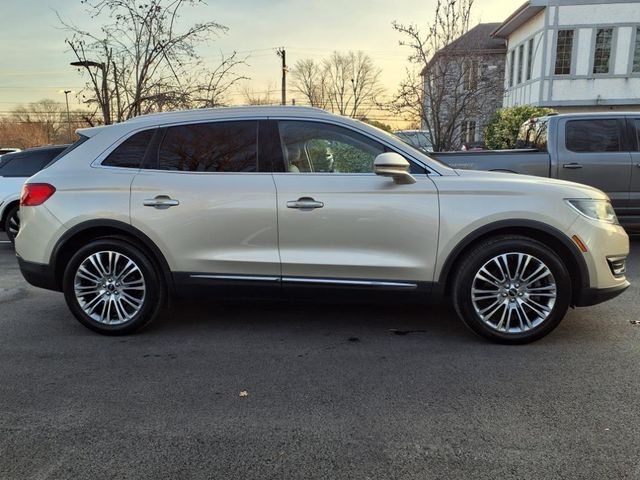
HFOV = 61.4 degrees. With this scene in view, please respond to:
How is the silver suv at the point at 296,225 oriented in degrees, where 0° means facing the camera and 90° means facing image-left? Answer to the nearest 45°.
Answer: approximately 270°

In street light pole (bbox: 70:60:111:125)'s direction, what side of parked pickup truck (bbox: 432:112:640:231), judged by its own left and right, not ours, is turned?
back

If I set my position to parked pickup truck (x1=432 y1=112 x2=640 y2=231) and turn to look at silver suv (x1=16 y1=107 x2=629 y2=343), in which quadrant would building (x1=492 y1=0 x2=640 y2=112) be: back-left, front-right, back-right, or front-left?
back-right

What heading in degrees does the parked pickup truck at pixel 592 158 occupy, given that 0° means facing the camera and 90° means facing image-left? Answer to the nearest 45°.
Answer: approximately 270°

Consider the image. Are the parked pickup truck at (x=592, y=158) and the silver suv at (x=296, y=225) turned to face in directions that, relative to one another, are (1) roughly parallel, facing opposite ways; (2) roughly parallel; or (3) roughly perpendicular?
roughly parallel

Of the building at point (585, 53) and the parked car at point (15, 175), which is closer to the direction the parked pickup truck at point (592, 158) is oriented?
the building

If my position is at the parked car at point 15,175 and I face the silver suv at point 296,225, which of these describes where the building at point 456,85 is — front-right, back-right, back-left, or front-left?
front-left

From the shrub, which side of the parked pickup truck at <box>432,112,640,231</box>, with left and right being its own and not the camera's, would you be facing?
left

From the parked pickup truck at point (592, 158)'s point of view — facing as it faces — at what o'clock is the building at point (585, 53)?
The building is roughly at 9 o'clock from the parked pickup truck.

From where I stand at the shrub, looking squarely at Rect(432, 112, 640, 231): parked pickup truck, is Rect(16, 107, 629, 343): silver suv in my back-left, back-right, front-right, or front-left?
front-right

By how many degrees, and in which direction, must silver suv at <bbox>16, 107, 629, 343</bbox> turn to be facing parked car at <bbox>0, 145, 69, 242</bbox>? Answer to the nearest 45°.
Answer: approximately 135° to its left

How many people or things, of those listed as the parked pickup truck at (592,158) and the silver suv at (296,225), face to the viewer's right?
2

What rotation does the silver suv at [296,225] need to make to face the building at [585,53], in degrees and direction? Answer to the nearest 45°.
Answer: approximately 45° to its left
